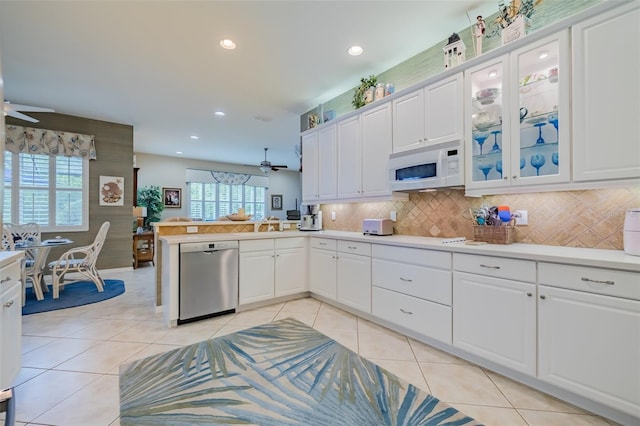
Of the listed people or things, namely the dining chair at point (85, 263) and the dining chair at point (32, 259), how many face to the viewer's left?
1

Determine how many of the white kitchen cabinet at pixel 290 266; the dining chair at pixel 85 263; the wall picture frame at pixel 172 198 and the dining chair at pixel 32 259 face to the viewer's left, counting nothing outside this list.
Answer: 1

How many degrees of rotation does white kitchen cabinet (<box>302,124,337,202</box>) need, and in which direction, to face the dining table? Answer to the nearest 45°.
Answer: approximately 45° to its right

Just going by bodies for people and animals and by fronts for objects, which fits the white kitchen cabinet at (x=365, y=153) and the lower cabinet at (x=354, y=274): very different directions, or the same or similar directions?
same or similar directions

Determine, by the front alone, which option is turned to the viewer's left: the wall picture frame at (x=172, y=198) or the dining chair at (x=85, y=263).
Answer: the dining chair

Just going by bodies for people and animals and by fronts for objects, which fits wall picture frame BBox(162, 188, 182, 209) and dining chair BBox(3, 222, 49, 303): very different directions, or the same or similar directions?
very different directions

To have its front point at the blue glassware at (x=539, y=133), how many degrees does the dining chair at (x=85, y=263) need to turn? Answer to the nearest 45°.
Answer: approximately 135° to its left

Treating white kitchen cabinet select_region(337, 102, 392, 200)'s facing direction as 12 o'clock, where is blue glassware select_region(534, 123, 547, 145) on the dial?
The blue glassware is roughly at 9 o'clock from the white kitchen cabinet.

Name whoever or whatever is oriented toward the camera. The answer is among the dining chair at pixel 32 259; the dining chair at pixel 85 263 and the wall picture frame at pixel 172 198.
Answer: the wall picture frame

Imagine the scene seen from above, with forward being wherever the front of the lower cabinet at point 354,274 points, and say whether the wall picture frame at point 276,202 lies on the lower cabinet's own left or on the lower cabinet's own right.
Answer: on the lower cabinet's own right

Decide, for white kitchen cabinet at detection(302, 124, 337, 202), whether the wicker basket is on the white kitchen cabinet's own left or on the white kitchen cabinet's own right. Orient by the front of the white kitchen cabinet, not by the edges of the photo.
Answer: on the white kitchen cabinet's own left

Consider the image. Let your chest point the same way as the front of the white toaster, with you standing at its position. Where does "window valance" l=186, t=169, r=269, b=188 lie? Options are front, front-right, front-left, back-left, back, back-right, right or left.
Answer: right

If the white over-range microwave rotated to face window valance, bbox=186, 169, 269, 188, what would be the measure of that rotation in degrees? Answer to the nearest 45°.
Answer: approximately 90° to its right

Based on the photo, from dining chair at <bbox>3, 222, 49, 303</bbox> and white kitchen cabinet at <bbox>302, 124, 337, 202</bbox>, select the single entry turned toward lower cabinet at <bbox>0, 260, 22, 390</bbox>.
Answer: the white kitchen cabinet

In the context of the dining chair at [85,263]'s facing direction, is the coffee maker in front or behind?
behind

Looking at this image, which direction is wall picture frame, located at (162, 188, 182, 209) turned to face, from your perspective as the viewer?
facing the viewer
